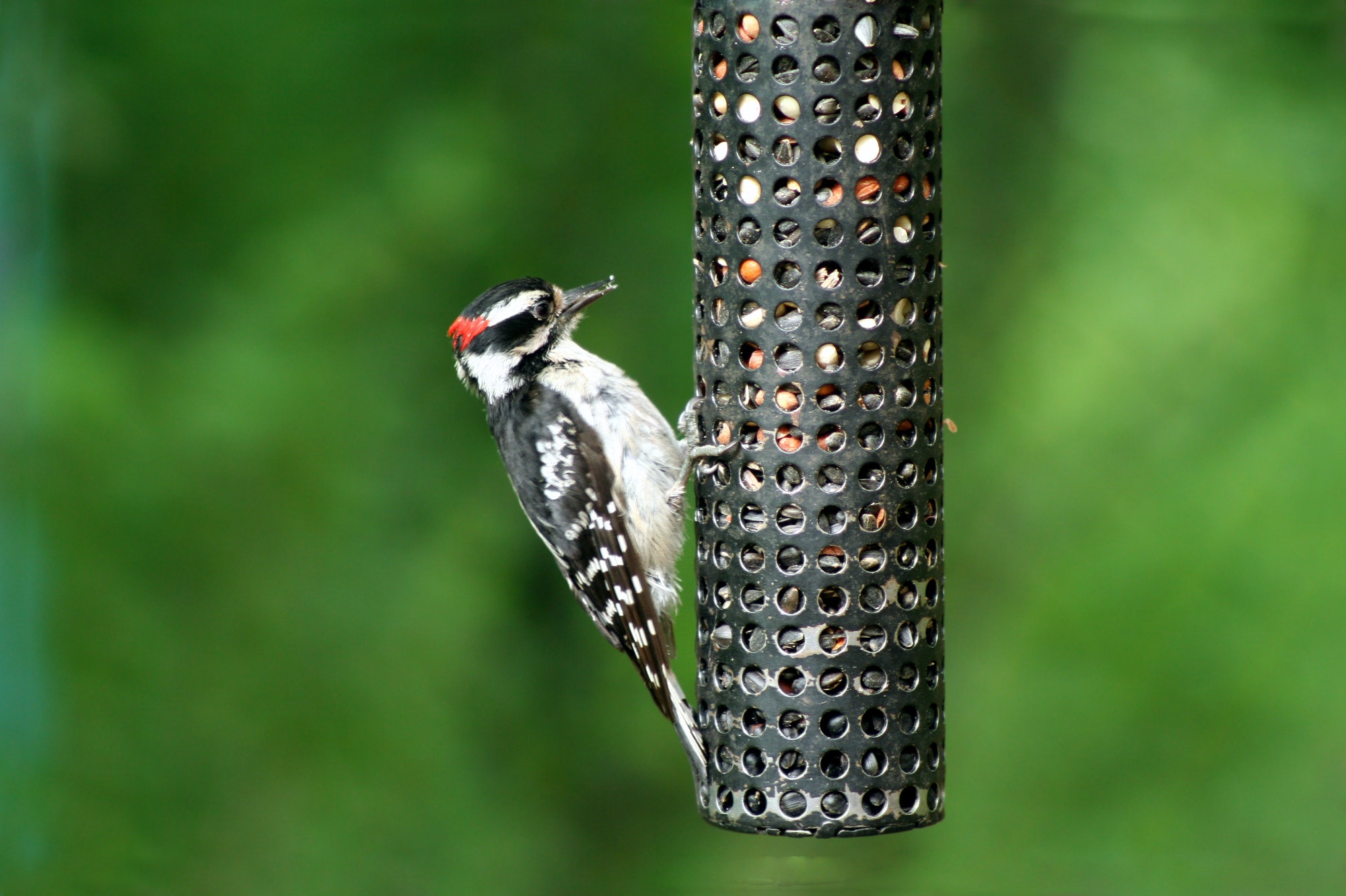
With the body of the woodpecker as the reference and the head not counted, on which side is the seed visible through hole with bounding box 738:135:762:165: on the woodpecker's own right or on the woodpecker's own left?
on the woodpecker's own right

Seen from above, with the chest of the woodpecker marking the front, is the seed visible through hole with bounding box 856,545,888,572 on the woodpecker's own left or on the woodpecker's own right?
on the woodpecker's own right

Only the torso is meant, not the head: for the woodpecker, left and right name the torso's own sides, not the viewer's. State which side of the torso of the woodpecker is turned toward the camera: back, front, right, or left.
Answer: right

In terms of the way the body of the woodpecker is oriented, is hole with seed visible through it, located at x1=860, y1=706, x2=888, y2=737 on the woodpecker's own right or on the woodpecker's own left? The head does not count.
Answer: on the woodpecker's own right

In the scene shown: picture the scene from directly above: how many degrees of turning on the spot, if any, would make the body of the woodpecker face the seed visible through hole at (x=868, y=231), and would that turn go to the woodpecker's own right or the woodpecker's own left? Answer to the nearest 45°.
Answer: approximately 45° to the woodpecker's own right

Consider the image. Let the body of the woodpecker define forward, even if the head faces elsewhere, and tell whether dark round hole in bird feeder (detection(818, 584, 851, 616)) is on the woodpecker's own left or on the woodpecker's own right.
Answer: on the woodpecker's own right

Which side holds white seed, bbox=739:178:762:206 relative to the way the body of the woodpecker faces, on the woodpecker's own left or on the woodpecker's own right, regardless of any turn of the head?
on the woodpecker's own right

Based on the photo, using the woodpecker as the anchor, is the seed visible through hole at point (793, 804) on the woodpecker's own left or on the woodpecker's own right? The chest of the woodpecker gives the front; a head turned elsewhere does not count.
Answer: on the woodpecker's own right
